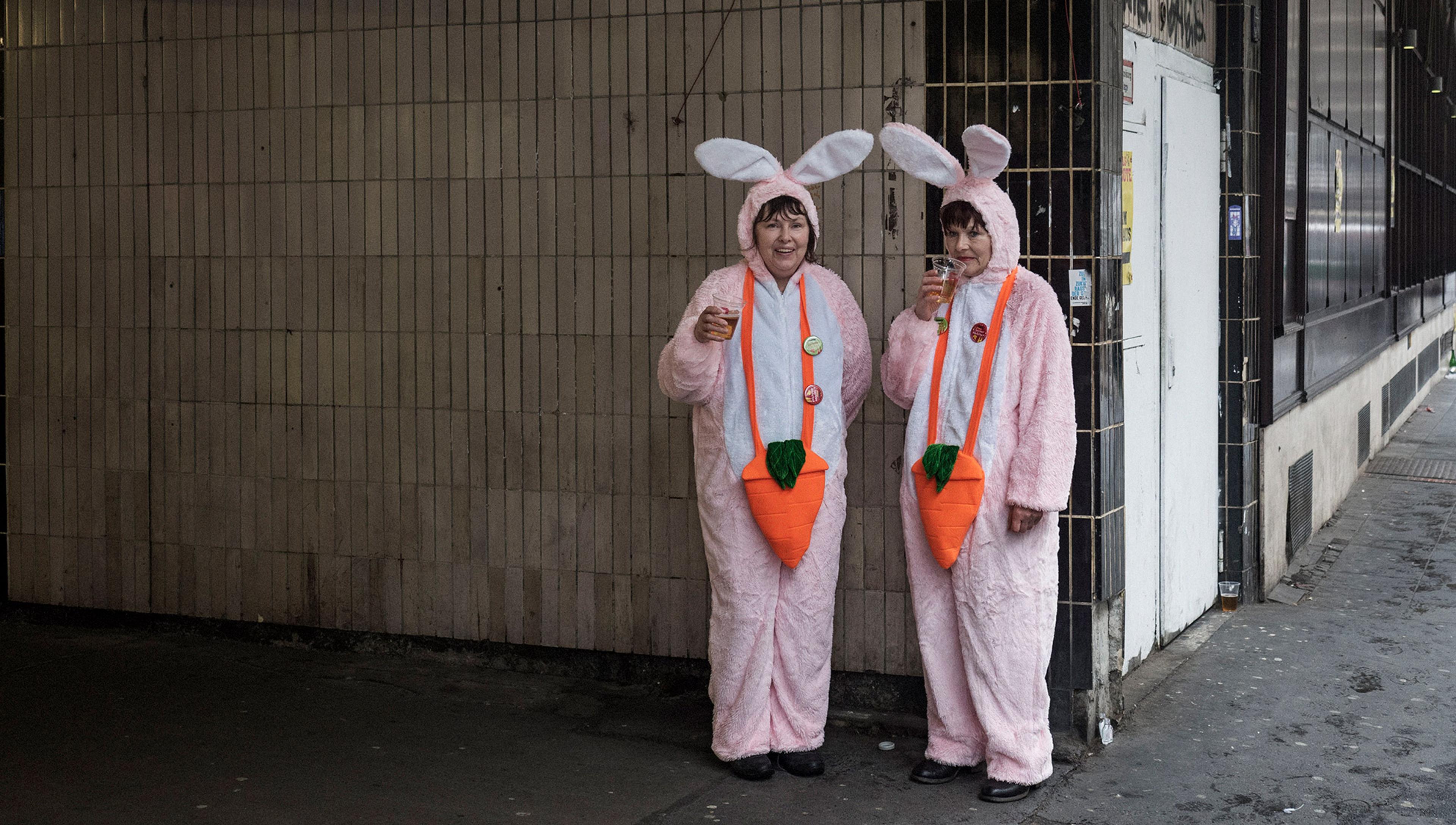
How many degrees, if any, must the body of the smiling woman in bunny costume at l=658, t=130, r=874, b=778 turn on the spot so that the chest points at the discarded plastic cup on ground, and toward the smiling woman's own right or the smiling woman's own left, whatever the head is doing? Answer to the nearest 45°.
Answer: approximately 135° to the smiling woman's own left

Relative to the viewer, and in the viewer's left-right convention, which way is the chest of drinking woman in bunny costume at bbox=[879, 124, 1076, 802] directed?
facing the viewer and to the left of the viewer

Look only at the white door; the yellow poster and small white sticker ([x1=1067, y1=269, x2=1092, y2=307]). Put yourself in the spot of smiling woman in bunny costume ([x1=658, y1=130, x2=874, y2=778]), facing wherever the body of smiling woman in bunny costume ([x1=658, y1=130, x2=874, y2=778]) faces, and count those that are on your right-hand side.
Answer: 0

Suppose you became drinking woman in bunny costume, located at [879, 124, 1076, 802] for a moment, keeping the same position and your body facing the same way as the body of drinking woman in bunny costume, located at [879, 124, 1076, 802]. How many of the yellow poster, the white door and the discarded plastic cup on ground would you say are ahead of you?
0

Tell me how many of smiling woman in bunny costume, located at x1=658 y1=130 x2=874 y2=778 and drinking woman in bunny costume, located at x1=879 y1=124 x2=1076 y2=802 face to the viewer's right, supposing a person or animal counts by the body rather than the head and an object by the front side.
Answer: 0

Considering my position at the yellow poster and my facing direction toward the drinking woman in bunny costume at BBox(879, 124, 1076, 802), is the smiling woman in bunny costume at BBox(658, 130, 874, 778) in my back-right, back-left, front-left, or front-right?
front-right

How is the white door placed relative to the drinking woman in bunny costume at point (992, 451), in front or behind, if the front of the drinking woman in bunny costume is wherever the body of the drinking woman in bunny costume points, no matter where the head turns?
behind

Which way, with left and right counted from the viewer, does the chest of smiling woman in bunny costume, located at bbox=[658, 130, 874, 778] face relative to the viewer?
facing the viewer

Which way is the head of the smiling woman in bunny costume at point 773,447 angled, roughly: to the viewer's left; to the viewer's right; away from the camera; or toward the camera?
toward the camera

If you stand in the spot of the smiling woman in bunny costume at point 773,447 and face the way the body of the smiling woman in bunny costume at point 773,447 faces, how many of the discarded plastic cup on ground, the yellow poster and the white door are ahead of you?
0

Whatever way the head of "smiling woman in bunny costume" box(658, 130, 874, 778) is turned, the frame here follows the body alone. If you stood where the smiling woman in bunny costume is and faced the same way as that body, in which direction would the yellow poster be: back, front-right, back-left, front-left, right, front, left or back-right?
back-left
